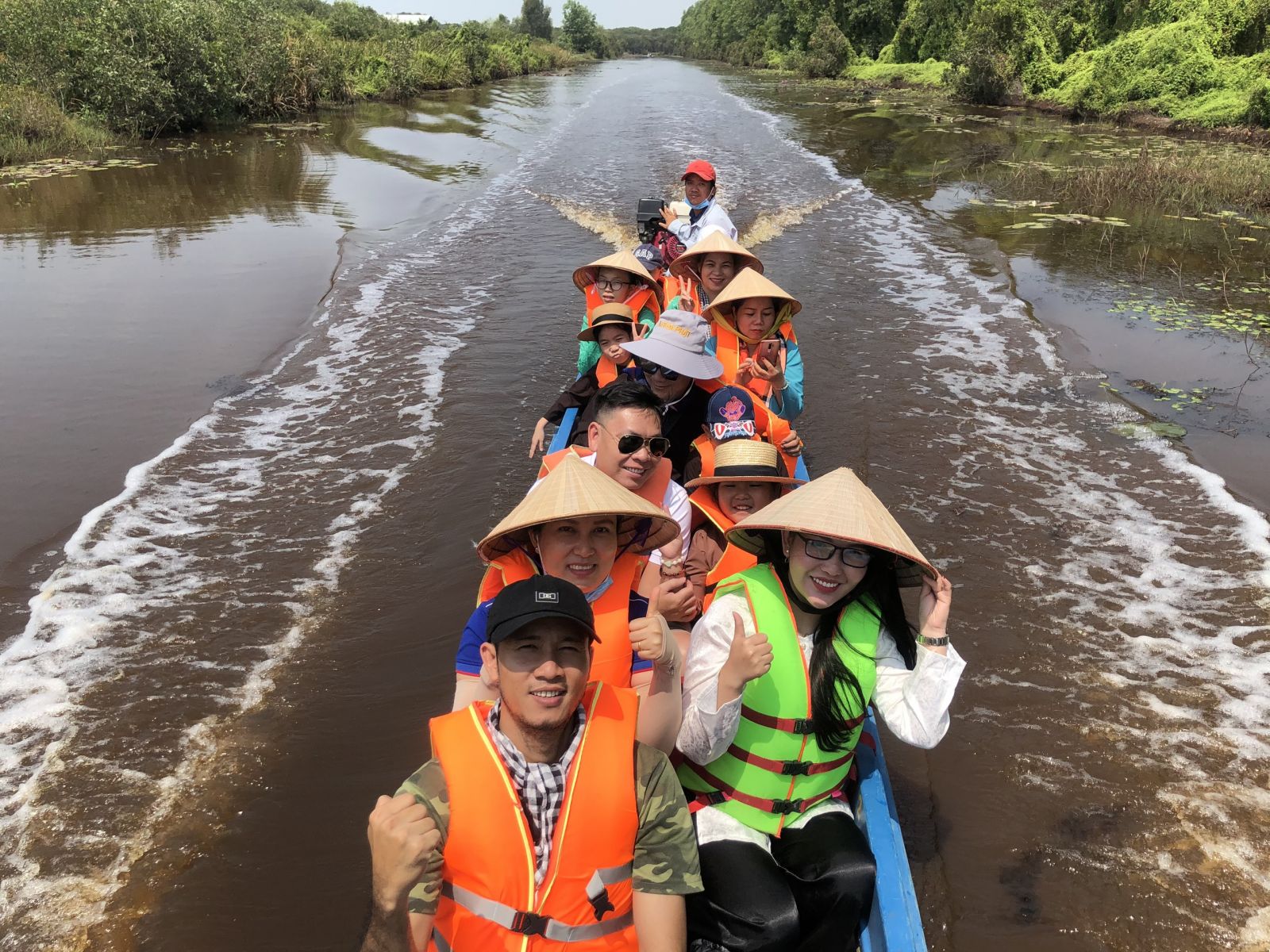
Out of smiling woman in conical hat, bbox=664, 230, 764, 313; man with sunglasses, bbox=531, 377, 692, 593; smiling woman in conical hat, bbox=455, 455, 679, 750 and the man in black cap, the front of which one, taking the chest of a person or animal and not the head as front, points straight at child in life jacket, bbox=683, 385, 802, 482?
smiling woman in conical hat, bbox=664, 230, 764, 313

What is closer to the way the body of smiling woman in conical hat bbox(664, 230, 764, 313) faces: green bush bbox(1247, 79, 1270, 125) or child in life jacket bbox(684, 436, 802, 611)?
the child in life jacket

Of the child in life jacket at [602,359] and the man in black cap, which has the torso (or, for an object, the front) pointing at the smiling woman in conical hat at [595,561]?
the child in life jacket

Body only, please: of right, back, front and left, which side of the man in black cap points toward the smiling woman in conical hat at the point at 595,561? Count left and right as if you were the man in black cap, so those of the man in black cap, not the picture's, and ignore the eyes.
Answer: back

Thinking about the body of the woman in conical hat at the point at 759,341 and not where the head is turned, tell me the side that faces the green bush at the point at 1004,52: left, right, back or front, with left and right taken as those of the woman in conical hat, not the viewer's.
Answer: back
